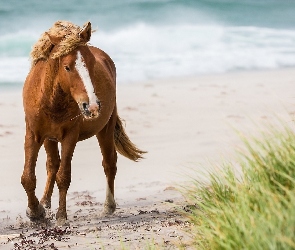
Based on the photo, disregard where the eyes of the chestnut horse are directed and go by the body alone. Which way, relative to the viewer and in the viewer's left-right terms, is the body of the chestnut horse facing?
facing the viewer and to the left of the viewer
